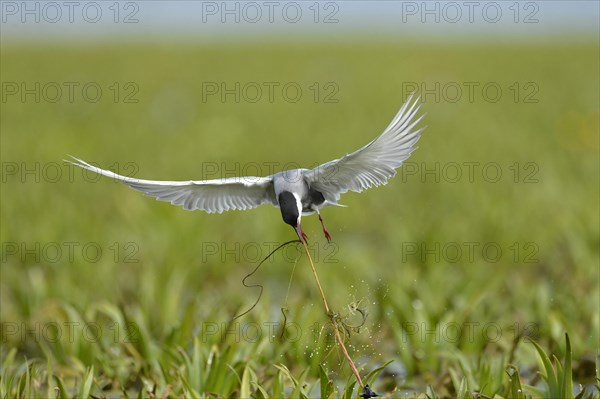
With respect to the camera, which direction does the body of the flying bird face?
toward the camera
